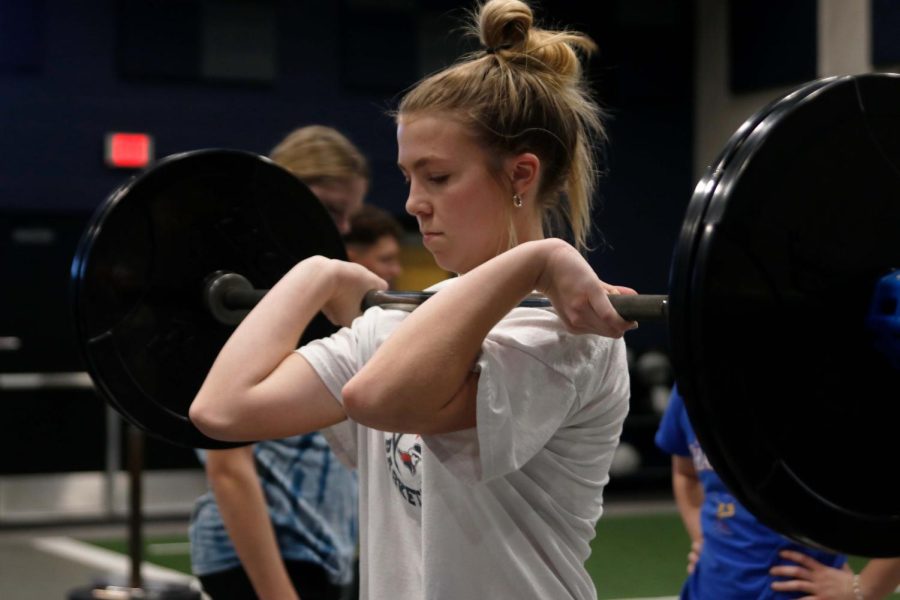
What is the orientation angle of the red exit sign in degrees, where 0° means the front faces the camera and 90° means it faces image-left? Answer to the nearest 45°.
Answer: approximately 0°

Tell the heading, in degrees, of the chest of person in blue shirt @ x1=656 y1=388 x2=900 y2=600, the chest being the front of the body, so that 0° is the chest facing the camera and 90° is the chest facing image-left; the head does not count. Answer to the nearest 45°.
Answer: approximately 45°

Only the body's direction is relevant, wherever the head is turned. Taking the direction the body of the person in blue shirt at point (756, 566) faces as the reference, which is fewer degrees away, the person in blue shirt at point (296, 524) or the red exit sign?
the person in blue shirt

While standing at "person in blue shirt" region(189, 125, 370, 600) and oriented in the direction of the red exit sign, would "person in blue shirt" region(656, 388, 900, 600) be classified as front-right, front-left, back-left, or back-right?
back-right

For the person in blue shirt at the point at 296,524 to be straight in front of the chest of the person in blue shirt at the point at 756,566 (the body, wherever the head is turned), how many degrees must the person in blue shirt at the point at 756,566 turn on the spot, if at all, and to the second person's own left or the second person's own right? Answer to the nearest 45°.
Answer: approximately 45° to the second person's own right

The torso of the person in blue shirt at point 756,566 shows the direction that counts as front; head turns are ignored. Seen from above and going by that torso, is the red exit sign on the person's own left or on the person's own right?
on the person's own right

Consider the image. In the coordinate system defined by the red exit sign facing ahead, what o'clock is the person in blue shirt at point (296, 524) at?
The person in blue shirt is roughly at 12 o'clock from the red exit sign.

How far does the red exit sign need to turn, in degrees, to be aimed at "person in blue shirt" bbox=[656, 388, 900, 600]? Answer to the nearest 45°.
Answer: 0° — it already faces them
